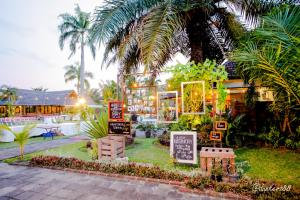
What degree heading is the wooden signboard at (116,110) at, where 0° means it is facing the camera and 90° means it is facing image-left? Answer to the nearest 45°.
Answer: approximately 0°

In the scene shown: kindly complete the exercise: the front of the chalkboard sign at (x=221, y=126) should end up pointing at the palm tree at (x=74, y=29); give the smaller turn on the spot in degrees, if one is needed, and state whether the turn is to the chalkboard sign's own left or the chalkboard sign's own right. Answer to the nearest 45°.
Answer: approximately 135° to the chalkboard sign's own right

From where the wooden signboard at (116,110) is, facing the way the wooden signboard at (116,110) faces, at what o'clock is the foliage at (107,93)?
The foliage is roughly at 6 o'clock from the wooden signboard.

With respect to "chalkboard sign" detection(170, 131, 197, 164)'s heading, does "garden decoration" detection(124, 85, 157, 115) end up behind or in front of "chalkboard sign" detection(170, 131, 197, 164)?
behind

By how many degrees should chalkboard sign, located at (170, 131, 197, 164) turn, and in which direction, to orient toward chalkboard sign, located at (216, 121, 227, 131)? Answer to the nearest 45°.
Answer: approximately 90° to its left

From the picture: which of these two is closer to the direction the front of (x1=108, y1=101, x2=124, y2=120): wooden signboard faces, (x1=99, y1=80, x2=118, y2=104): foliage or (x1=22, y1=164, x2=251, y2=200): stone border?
the stone border

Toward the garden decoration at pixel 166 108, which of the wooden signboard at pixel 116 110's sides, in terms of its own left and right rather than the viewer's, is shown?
left
